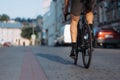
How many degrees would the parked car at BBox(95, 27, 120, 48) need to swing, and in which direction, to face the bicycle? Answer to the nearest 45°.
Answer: approximately 180°

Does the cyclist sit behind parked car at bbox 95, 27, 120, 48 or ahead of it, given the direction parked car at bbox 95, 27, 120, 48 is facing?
behind

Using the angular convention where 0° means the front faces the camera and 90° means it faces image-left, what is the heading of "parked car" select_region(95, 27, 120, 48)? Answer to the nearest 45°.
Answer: approximately 180°
